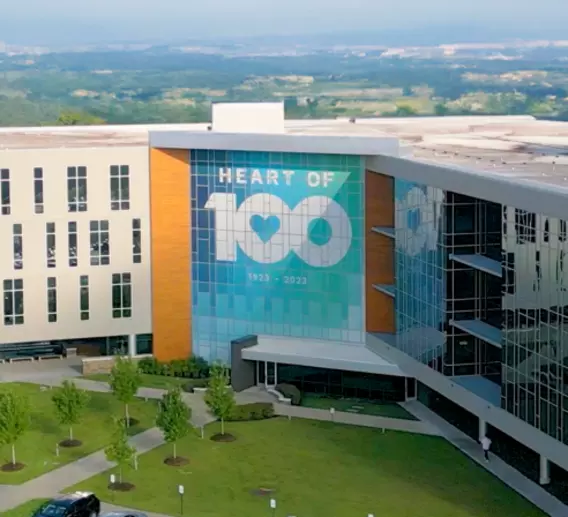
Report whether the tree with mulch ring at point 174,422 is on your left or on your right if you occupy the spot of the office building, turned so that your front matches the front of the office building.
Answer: on your right

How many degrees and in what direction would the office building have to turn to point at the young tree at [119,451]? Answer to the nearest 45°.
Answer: approximately 45° to its right

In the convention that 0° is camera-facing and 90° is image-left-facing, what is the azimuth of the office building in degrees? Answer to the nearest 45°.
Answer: approximately 0°

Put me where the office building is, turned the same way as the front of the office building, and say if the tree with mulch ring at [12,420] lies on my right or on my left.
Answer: on my right

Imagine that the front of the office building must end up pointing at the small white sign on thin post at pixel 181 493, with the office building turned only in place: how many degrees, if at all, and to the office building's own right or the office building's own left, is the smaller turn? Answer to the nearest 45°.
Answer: approximately 45° to the office building's own right

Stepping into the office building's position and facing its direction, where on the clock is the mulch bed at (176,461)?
The mulch bed is roughly at 2 o'clock from the office building.
